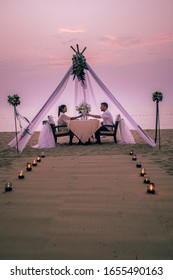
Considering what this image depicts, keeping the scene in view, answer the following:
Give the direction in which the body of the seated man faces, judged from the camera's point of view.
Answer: to the viewer's left

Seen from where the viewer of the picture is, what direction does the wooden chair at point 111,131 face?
facing to the left of the viewer

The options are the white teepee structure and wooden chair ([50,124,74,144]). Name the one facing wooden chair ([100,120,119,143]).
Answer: wooden chair ([50,124,74,144])

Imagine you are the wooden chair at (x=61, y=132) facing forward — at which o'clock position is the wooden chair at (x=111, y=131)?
the wooden chair at (x=111, y=131) is roughly at 12 o'clock from the wooden chair at (x=61, y=132).

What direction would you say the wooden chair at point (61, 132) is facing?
to the viewer's right

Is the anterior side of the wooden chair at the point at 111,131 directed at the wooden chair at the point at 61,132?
yes

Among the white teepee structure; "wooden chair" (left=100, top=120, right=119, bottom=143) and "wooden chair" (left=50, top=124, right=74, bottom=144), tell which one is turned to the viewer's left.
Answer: "wooden chair" (left=100, top=120, right=119, bottom=143)

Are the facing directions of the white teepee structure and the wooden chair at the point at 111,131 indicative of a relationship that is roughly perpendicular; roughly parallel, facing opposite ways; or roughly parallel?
roughly perpendicular

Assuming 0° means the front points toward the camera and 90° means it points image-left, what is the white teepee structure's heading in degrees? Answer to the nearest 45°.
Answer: approximately 0°

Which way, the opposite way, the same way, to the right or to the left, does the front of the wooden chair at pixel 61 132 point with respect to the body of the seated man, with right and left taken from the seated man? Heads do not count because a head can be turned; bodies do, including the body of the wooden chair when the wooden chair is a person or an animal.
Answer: the opposite way
